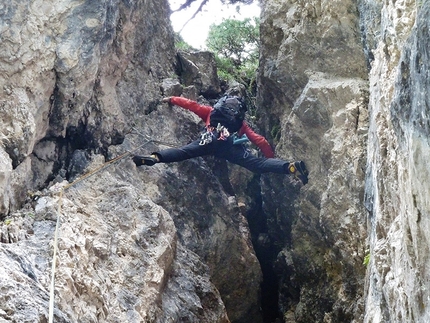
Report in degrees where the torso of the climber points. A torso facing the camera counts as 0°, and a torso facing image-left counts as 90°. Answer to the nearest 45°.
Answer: approximately 180°

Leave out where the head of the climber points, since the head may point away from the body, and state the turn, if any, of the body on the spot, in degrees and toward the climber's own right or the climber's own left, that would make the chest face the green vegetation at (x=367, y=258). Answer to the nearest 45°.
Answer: approximately 135° to the climber's own right
